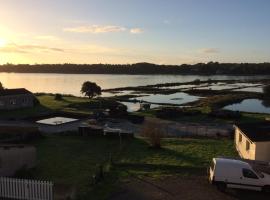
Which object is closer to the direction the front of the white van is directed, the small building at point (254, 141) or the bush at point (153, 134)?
the small building

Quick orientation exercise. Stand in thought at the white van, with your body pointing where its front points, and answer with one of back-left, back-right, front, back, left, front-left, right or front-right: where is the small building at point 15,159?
back

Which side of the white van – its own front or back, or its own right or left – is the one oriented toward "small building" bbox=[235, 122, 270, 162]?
left

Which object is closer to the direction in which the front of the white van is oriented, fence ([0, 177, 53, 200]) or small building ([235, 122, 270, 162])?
the small building

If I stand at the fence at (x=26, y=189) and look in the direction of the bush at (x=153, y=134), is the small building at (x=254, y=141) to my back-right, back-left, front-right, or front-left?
front-right

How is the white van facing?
to the viewer's right

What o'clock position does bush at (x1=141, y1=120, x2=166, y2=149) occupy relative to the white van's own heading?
The bush is roughly at 8 o'clock from the white van.

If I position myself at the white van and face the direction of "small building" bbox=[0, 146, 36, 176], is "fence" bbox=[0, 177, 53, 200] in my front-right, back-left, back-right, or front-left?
front-left

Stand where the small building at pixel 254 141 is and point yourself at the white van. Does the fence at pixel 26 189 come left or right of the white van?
right

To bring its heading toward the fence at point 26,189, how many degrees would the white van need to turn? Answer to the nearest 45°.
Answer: approximately 135° to its right
